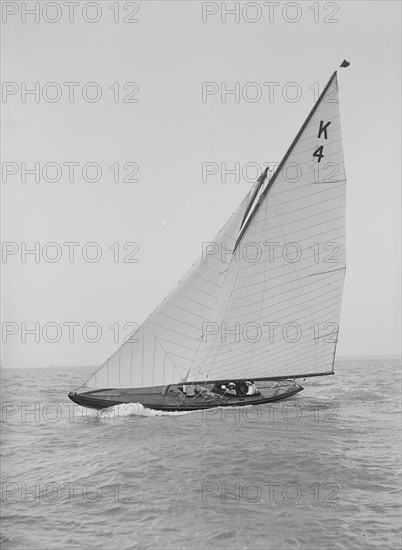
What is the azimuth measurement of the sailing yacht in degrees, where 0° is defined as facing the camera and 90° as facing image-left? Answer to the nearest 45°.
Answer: approximately 90°
